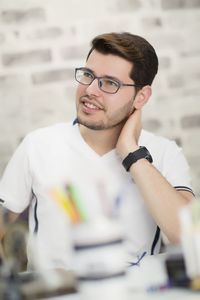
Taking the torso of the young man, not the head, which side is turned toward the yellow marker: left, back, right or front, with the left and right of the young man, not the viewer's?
front

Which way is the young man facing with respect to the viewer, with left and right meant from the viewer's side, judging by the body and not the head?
facing the viewer

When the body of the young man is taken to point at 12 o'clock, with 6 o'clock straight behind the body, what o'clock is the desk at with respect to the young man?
The desk is roughly at 12 o'clock from the young man.

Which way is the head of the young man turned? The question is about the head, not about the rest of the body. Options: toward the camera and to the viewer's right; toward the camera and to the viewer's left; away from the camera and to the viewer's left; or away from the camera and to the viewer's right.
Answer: toward the camera and to the viewer's left

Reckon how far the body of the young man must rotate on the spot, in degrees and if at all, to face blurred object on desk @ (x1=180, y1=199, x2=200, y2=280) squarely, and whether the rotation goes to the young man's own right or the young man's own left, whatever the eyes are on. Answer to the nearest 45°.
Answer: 0° — they already face it
